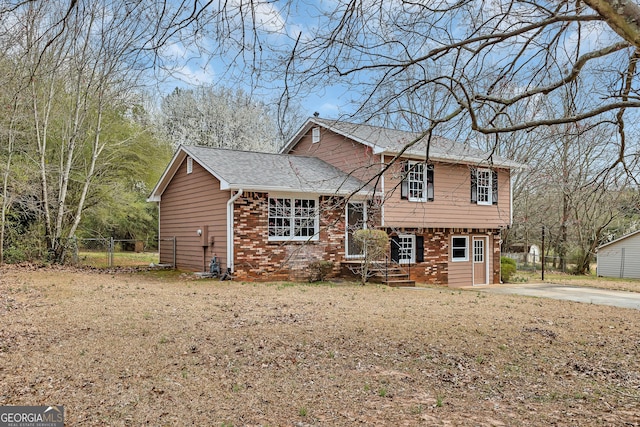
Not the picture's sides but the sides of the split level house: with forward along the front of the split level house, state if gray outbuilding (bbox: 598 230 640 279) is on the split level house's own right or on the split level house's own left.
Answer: on the split level house's own left

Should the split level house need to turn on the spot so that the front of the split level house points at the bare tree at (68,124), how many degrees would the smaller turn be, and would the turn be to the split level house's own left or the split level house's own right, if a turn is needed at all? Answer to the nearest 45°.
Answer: approximately 135° to the split level house's own right

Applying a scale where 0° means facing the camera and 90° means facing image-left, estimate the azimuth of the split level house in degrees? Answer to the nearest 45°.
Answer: approximately 315°

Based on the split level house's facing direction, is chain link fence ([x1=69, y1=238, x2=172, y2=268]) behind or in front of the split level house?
behind
